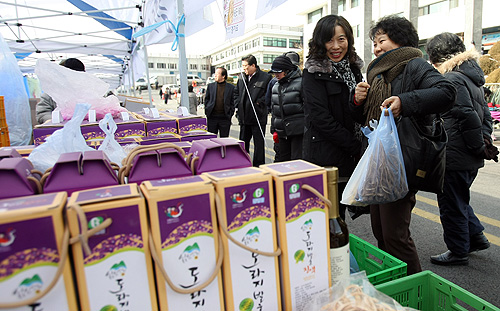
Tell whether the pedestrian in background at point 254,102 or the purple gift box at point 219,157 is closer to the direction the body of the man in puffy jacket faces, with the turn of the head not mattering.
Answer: the purple gift box

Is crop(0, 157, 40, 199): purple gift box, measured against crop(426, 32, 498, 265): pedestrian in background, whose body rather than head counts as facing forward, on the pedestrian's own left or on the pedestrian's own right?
on the pedestrian's own left

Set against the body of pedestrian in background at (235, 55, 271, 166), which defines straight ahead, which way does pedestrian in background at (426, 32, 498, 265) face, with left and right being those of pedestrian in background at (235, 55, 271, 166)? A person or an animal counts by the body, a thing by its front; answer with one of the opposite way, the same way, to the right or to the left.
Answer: to the right

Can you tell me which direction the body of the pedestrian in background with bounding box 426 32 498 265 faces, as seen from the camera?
to the viewer's left

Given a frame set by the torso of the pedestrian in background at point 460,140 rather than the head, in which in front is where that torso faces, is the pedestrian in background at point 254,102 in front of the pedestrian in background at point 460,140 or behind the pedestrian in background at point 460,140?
in front

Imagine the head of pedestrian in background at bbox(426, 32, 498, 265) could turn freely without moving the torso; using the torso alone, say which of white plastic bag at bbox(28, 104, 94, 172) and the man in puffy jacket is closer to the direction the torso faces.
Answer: the man in puffy jacket

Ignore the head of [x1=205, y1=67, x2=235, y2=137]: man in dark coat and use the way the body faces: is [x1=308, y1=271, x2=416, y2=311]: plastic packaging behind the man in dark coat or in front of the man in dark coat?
in front

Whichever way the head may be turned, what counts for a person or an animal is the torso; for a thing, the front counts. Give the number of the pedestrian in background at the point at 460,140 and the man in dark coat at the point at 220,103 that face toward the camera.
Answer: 1

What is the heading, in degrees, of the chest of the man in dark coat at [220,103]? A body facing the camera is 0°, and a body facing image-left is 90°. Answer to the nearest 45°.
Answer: approximately 0°

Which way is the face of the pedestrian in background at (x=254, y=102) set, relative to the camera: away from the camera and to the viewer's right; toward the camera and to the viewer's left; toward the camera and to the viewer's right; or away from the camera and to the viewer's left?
toward the camera and to the viewer's left

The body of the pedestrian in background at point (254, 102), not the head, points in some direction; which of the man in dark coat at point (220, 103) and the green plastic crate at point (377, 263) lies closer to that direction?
the green plastic crate
